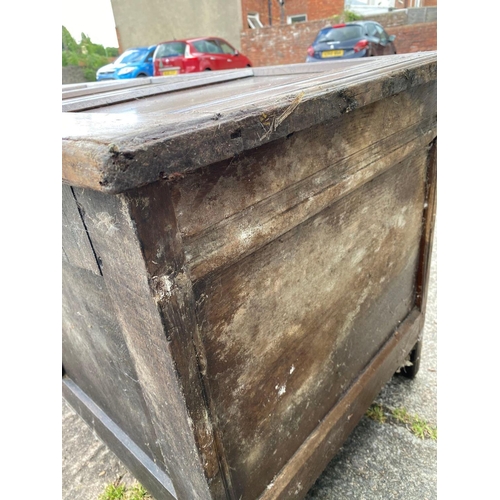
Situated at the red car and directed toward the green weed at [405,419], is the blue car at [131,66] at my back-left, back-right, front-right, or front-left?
back-right

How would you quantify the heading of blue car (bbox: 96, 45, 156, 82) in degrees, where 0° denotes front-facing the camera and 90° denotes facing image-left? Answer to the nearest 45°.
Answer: approximately 45°

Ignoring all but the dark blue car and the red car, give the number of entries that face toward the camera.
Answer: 0

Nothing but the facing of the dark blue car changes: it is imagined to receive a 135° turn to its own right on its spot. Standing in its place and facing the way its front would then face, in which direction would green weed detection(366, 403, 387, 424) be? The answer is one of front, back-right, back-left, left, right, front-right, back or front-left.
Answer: front

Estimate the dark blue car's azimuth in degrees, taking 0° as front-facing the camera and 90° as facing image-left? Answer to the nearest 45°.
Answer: approximately 225°
